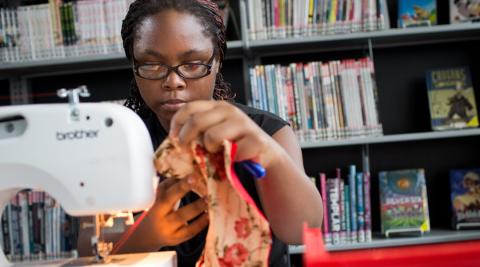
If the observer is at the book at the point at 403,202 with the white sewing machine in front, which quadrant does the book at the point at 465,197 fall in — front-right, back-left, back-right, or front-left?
back-left

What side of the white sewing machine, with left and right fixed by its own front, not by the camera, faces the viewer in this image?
back

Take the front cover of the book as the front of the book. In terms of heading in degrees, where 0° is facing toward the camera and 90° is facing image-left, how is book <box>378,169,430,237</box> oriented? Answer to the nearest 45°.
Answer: approximately 0°
